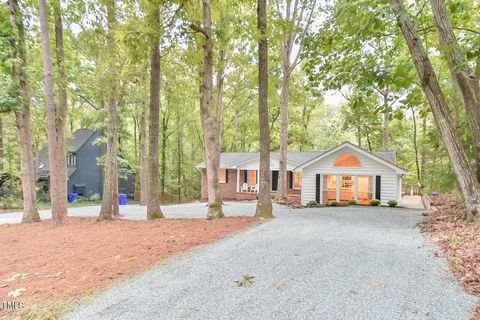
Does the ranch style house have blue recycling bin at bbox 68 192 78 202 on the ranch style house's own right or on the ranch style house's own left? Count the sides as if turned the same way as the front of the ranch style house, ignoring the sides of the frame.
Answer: on the ranch style house's own right

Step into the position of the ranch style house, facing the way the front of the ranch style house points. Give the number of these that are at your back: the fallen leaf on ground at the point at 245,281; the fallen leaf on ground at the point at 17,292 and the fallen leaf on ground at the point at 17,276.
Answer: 0

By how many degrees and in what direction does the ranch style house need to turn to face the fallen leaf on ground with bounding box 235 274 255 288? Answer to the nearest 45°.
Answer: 0° — it already faces it

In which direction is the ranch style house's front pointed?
toward the camera

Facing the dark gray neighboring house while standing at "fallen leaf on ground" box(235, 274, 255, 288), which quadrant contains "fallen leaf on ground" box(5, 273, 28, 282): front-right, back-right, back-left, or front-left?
front-left

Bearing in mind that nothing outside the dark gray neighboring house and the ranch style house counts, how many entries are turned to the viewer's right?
0

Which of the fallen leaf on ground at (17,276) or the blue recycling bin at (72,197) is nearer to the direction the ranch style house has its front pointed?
the fallen leaf on ground
